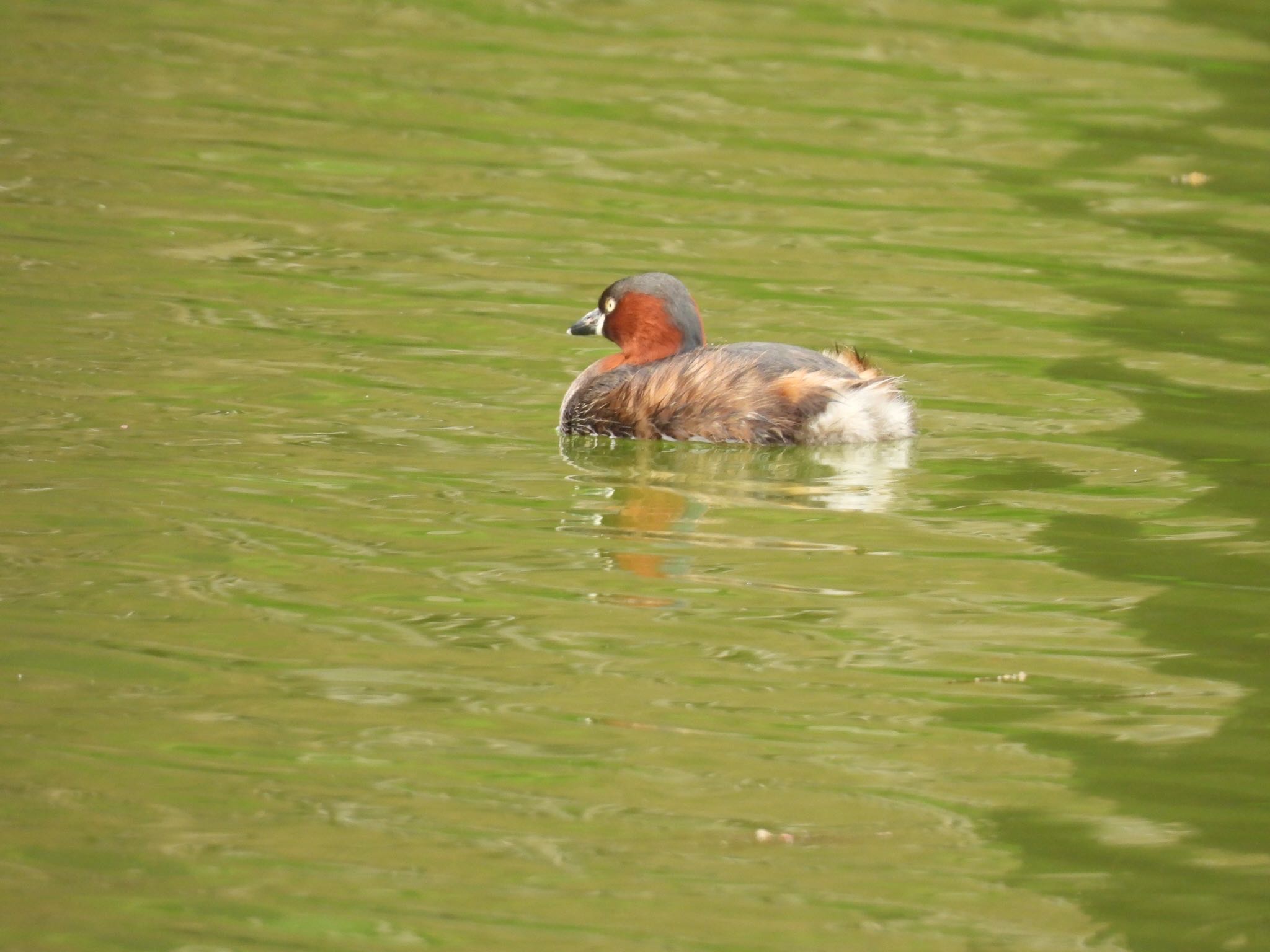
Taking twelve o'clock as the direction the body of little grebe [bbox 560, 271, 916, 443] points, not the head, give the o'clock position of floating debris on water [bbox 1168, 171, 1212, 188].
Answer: The floating debris on water is roughly at 4 o'clock from the little grebe.

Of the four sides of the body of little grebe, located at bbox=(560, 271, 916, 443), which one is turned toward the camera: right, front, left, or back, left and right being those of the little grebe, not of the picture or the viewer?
left

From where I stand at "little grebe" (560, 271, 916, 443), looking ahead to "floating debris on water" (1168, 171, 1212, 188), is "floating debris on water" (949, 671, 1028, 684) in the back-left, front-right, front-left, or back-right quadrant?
back-right

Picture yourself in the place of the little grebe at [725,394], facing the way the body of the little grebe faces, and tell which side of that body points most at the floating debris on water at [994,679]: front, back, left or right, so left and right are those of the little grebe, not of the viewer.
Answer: left

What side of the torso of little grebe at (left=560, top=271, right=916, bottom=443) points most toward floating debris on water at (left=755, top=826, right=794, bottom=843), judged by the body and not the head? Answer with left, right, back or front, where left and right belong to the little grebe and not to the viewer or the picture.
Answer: left
